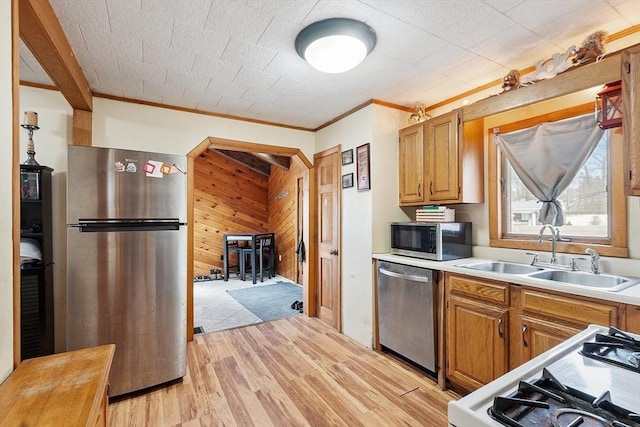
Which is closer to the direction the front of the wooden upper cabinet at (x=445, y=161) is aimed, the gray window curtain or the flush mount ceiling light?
the flush mount ceiling light

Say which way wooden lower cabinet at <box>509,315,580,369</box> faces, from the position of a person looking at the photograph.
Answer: facing the viewer and to the left of the viewer

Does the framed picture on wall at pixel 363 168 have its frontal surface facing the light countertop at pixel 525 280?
no

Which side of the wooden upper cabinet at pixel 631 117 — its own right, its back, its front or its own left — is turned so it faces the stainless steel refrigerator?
front

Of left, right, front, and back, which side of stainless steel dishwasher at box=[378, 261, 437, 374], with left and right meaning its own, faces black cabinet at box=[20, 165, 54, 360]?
front

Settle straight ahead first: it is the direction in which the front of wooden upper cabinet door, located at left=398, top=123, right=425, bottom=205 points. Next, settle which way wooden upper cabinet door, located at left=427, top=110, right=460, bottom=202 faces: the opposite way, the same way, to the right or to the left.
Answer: the same way

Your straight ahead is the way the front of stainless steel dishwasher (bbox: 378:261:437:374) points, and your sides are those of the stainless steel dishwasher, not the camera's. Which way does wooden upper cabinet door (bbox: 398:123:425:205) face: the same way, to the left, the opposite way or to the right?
the same way

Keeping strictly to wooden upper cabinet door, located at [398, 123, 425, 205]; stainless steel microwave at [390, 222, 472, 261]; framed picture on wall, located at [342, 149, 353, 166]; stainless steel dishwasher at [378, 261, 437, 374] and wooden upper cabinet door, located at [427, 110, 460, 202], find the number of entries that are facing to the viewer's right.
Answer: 0

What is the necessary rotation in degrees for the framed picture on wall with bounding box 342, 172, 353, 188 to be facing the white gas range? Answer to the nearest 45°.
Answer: approximately 45° to its left

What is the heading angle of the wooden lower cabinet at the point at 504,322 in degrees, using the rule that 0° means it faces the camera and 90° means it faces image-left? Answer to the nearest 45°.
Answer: approximately 45°

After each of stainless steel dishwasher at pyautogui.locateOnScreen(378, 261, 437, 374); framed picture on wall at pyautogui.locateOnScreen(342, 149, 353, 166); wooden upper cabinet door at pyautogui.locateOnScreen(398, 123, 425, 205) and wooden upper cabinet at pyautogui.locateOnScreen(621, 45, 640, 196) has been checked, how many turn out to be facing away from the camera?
0

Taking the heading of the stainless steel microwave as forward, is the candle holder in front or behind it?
in front

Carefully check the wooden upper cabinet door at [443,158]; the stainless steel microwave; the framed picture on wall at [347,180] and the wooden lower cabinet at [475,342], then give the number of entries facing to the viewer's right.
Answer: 0

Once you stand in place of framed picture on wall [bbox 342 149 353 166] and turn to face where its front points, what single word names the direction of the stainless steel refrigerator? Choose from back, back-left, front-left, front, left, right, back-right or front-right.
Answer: front

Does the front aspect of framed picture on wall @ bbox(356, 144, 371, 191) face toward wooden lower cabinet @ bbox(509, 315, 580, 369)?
no

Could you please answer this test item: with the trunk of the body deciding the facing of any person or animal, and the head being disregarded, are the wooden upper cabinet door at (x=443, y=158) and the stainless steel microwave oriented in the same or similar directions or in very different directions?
same or similar directions
